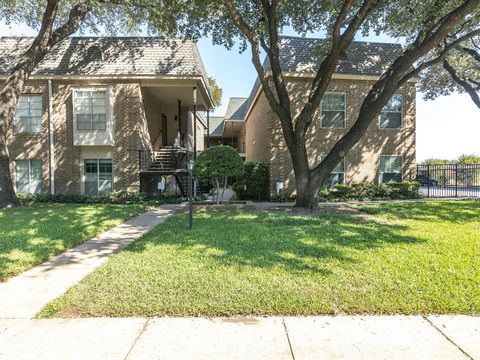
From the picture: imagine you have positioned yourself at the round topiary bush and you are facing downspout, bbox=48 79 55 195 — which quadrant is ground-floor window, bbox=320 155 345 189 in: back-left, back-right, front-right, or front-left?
back-right

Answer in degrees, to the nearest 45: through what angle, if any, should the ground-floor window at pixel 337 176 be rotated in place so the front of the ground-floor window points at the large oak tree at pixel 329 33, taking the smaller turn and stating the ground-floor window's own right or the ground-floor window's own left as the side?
0° — it already faces it

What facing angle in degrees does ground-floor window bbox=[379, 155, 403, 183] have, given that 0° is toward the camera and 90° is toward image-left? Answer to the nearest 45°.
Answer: approximately 0°

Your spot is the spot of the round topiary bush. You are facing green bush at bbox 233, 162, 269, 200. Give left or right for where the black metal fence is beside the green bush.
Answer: right

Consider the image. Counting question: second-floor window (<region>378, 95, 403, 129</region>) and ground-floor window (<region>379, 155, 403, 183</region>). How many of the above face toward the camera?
2

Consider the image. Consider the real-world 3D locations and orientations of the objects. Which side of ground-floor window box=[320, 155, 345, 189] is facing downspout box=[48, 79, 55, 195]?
right

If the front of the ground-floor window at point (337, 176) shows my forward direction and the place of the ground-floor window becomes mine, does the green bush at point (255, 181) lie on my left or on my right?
on my right

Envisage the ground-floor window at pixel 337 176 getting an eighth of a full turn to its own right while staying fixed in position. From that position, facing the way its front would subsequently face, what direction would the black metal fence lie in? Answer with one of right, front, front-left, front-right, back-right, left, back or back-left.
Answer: back
